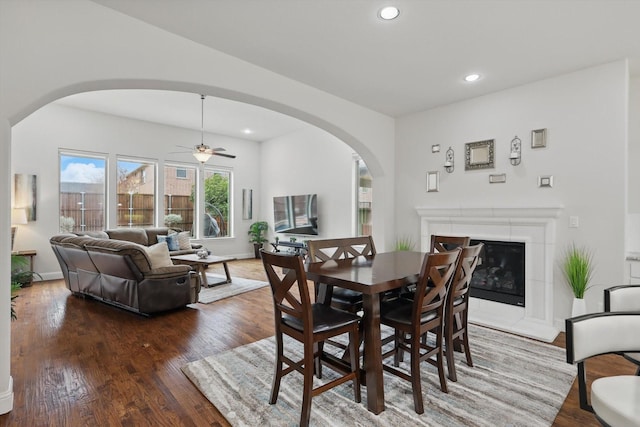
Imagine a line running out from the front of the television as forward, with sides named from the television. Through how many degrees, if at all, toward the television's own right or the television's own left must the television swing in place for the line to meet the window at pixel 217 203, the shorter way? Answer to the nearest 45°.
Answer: approximately 90° to the television's own right

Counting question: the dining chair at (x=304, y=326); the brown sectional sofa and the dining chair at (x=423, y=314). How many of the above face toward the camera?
0

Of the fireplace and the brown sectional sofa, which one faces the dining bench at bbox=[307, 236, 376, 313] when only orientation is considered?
the fireplace

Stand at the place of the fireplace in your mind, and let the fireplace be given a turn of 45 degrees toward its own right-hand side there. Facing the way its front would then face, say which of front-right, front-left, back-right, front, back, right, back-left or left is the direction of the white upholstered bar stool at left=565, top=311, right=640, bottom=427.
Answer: left

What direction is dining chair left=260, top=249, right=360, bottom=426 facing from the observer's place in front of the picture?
facing away from the viewer and to the right of the viewer

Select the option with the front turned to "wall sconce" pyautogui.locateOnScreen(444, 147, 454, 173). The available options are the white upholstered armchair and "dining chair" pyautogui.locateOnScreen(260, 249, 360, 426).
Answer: the dining chair

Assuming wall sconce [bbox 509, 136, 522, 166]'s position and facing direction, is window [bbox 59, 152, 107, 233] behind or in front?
in front

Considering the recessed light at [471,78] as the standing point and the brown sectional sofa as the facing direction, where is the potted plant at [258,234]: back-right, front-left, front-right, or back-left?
front-right

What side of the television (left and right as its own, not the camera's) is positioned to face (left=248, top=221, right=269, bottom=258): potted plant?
right

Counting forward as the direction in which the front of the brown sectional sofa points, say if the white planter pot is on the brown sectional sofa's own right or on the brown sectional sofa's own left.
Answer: on the brown sectional sofa's own right

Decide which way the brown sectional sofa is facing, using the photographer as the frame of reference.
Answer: facing away from the viewer and to the right of the viewer

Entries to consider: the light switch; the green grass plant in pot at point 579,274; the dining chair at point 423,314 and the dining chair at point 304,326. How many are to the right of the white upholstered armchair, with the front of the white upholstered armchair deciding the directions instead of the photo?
2

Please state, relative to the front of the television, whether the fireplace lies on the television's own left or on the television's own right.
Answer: on the television's own left

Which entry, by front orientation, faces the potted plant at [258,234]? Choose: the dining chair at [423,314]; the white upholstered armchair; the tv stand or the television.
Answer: the dining chair

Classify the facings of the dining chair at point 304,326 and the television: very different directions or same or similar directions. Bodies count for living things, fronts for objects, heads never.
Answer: very different directions

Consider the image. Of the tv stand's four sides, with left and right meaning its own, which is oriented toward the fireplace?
left

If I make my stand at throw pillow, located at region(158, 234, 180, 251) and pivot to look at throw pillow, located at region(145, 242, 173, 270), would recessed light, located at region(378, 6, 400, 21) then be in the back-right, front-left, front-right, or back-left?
front-left

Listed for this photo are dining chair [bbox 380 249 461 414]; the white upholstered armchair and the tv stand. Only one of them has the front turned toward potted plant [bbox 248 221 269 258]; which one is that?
the dining chair

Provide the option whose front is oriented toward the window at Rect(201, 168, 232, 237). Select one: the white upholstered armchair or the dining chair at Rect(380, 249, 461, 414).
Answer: the dining chair

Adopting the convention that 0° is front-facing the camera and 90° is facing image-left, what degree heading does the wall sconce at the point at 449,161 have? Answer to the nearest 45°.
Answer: approximately 45°

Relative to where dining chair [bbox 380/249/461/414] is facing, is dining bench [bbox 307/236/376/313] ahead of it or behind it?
ahead

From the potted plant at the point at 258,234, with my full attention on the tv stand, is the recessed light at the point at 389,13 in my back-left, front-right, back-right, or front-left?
front-right
